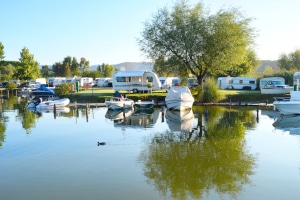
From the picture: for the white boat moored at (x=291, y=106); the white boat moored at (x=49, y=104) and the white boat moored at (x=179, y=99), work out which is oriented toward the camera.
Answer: the white boat moored at (x=179, y=99)

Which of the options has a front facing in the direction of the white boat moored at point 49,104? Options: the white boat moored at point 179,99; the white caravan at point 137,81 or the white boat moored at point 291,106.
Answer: the white boat moored at point 291,106

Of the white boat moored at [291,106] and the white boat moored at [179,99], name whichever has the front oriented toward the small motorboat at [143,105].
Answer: the white boat moored at [291,106]

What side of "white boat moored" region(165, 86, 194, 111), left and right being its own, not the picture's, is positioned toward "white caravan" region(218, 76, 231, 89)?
back

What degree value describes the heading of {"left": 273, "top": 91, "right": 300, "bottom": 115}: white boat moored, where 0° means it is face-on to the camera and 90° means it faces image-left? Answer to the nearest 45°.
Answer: approximately 90°

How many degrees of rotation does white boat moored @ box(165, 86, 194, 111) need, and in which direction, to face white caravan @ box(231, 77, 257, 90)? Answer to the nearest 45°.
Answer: approximately 135° to its left

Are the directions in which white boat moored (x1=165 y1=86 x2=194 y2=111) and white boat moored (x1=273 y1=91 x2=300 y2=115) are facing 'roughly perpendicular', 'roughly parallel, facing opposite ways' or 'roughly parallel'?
roughly perpendicular

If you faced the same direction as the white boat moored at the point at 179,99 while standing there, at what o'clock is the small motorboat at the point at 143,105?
The small motorboat is roughly at 4 o'clock from the white boat moored.

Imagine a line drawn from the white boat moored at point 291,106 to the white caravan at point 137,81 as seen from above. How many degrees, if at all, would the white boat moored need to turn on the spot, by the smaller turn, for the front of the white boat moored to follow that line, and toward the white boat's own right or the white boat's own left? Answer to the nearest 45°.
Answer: approximately 45° to the white boat's own right

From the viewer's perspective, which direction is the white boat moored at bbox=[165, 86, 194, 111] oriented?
toward the camera

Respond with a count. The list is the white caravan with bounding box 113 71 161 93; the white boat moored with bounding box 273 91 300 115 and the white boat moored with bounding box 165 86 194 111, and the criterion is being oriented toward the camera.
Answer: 1
